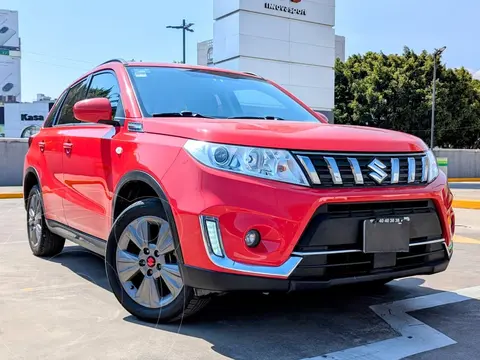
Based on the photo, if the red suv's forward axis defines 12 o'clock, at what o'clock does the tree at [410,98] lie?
The tree is roughly at 8 o'clock from the red suv.

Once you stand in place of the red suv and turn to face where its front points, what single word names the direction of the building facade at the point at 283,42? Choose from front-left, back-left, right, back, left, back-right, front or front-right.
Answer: back-left

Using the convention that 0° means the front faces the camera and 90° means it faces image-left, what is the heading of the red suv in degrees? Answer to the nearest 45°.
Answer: approximately 315°
